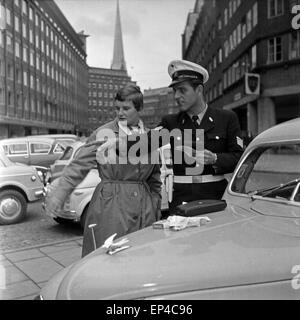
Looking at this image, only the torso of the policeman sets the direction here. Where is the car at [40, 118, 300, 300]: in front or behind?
in front

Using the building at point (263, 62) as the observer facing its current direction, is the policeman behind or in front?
in front

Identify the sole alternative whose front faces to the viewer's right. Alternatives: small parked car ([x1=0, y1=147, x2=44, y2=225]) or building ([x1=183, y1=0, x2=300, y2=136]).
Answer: the small parked car

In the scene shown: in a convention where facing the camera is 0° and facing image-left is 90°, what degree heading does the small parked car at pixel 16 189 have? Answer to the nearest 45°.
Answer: approximately 270°

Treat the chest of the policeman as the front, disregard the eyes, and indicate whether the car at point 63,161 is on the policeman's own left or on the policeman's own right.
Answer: on the policeman's own right

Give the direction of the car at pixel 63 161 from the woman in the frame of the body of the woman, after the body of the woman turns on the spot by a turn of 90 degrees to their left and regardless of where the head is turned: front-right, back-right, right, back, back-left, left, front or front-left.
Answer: left

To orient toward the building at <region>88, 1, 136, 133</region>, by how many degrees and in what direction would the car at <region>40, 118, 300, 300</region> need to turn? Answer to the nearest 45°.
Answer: approximately 135° to its right

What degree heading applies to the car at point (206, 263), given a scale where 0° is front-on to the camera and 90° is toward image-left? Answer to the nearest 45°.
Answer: approximately 45°

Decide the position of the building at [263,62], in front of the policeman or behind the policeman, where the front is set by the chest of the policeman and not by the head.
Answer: behind

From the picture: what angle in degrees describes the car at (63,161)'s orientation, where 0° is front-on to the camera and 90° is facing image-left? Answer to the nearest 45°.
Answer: approximately 45°
